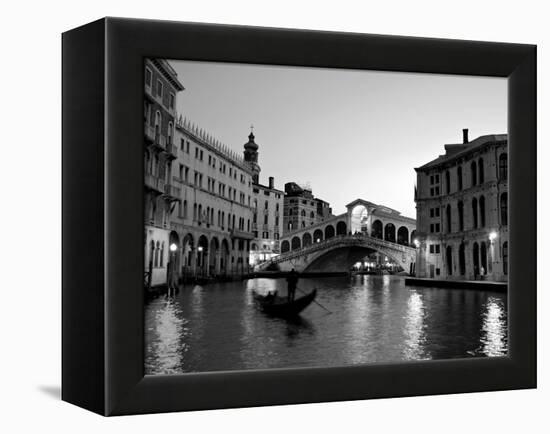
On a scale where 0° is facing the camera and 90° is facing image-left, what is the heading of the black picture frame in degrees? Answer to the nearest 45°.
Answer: approximately 315°
